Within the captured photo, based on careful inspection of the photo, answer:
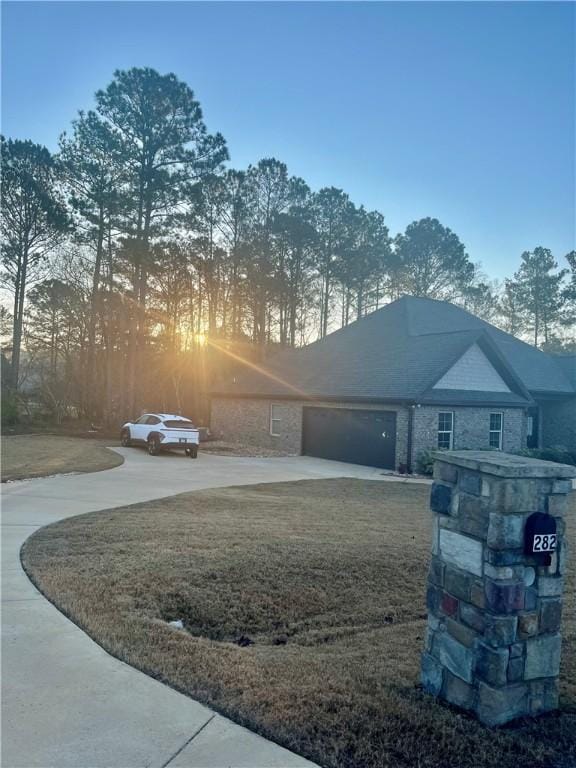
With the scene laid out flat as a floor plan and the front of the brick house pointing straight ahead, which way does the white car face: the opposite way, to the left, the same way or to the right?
the opposite way

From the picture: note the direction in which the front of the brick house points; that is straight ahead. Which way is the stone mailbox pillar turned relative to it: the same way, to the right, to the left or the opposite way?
the same way

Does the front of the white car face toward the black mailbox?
no

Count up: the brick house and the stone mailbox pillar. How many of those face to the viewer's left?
0

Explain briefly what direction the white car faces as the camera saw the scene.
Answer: facing away from the viewer and to the left of the viewer

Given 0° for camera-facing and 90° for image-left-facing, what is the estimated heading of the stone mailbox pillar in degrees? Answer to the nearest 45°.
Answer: approximately 315°

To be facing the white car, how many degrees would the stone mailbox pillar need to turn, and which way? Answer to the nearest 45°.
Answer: approximately 180°

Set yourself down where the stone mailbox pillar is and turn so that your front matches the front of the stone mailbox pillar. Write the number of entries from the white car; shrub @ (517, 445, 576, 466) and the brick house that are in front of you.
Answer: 0

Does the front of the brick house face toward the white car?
no

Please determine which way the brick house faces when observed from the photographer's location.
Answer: facing the viewer and to the right of the viewer

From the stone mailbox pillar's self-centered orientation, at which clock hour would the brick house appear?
The brick house is roughly at 7 o'clock from the stone mailbox pillar.

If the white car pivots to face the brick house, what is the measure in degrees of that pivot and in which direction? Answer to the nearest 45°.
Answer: approximately 135° to its right
